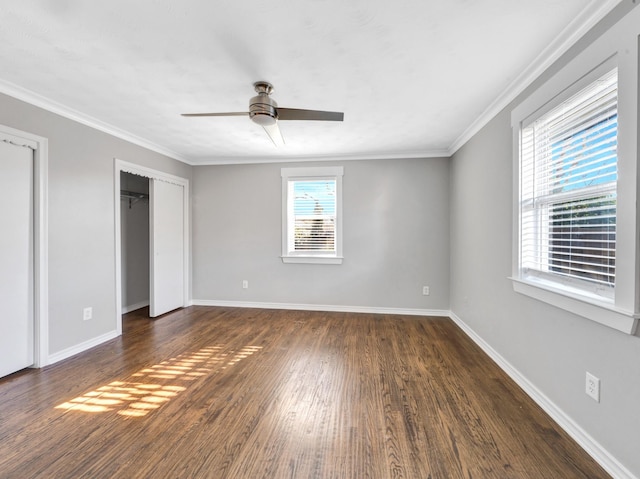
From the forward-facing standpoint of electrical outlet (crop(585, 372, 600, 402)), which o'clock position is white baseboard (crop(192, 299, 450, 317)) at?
The white baseboard is roughly at 2 o'clock from the electrical outlet.

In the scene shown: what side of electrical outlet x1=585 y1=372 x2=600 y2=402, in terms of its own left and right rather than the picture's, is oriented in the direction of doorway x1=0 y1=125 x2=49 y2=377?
front

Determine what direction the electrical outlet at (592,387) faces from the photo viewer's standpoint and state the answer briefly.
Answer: facing the viewer and to the left of the viewer

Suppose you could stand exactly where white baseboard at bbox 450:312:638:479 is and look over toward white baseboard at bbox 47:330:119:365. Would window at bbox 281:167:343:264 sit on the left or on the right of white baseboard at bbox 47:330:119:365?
right

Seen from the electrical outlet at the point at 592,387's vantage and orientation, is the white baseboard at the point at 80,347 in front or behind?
in front

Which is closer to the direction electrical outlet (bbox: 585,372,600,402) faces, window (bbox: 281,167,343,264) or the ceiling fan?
the ceiling fan

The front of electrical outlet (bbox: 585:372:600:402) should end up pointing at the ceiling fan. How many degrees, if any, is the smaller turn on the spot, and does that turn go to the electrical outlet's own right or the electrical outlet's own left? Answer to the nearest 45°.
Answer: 0° — it already faces it

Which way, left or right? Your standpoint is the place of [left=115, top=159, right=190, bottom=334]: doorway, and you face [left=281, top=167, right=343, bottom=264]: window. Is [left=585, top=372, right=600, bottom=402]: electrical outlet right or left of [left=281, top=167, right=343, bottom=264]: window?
right

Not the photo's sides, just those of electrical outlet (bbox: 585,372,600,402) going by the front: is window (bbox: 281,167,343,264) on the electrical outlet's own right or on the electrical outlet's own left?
on the electrical outlet's own right

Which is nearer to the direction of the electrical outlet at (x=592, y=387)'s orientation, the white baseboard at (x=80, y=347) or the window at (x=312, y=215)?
the white baseboard

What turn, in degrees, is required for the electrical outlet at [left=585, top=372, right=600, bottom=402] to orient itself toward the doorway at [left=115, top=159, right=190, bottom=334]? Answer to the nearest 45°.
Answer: approximately 45° to its right
